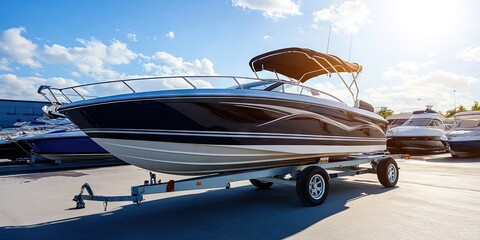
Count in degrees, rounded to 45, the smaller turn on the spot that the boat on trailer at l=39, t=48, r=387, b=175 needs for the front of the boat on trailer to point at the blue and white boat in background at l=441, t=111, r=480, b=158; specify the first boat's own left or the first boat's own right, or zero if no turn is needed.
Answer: approximately 180°

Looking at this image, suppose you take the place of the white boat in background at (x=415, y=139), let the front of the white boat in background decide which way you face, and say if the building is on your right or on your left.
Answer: on your right

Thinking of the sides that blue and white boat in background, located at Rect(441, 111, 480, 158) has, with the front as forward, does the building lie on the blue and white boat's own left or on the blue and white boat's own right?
on the blue and white boat's own right

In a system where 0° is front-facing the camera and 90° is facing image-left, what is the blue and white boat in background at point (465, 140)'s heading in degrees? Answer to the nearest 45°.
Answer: approximately 45°

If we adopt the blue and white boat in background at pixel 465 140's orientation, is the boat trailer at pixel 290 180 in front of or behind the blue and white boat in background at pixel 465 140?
in front

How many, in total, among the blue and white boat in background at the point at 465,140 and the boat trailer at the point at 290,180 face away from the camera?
0

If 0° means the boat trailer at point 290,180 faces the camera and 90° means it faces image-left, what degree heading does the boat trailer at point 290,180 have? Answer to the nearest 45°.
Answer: approximately 45°

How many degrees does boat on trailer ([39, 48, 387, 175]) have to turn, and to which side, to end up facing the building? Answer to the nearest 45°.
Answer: approximately 90° to its right

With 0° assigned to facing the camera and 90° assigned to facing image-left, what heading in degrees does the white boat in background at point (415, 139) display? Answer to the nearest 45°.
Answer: approximately 45°
